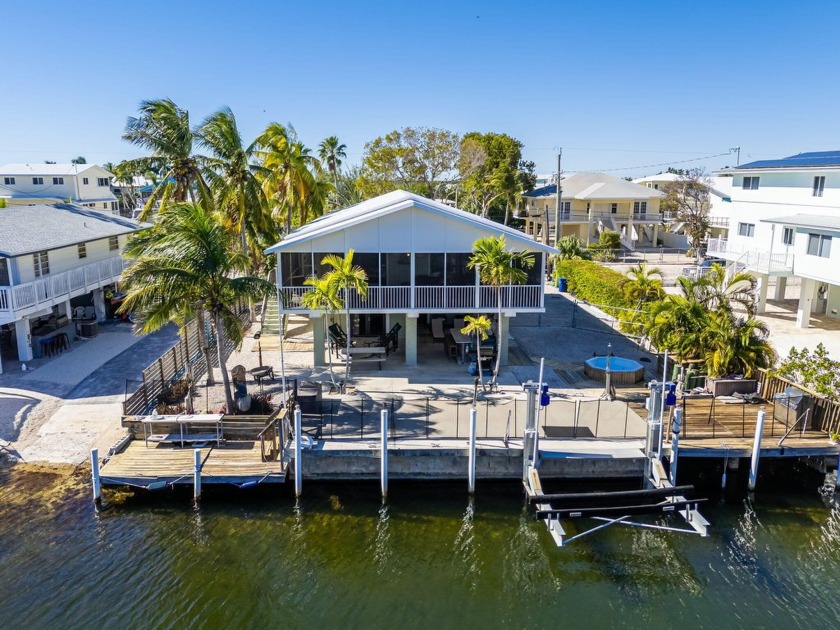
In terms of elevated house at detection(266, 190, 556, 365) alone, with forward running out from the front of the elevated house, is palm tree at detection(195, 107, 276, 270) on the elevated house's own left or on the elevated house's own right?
on the elevated house's own right

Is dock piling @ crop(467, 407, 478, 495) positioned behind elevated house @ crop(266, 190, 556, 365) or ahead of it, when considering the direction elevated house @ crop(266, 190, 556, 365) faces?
ahead

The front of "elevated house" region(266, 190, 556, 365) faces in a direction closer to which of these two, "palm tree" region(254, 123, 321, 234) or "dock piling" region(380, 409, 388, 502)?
the dock piling

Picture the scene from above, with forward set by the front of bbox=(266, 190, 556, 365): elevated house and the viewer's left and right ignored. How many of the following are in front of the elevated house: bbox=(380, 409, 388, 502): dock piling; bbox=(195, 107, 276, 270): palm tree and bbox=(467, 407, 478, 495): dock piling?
2

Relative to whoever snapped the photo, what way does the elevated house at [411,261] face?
facing the viewer

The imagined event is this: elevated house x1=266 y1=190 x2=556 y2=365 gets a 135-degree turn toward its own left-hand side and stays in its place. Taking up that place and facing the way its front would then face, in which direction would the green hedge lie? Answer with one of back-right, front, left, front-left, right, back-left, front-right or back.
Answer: front

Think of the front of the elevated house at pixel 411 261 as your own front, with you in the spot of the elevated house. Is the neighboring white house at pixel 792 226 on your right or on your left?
on your left

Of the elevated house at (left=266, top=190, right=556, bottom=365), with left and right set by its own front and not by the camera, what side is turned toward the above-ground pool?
left

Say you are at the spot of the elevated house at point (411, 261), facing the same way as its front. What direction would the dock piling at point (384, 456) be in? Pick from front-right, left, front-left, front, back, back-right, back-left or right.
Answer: front

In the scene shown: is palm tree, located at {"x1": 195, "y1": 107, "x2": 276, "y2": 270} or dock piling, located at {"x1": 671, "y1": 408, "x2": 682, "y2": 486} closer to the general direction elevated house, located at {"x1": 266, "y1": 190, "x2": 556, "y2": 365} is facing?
the dock piling

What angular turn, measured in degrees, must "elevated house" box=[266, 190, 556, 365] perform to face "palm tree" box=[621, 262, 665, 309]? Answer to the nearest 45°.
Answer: approximately 135° to its left

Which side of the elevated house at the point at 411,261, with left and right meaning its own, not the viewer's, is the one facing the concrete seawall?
front

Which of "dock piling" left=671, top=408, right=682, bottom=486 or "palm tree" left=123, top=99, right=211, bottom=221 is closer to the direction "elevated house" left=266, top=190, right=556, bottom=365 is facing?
the dock piling

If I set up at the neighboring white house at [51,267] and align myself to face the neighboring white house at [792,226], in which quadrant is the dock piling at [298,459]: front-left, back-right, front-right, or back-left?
front-right

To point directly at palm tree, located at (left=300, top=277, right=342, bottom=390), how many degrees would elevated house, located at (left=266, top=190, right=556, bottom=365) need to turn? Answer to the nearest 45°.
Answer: approximately 45° to its right
